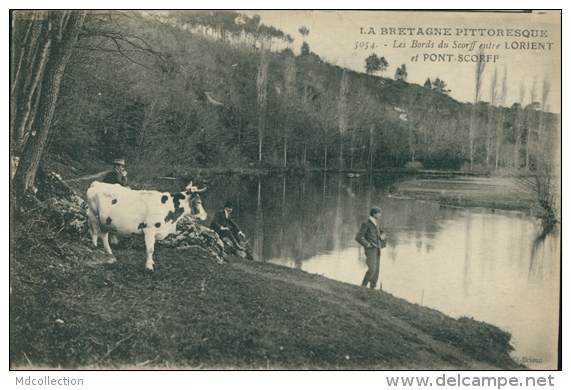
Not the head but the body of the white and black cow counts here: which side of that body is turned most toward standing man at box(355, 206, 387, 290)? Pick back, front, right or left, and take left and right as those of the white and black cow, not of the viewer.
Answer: front

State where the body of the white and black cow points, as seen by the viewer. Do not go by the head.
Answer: to the viewer's right
